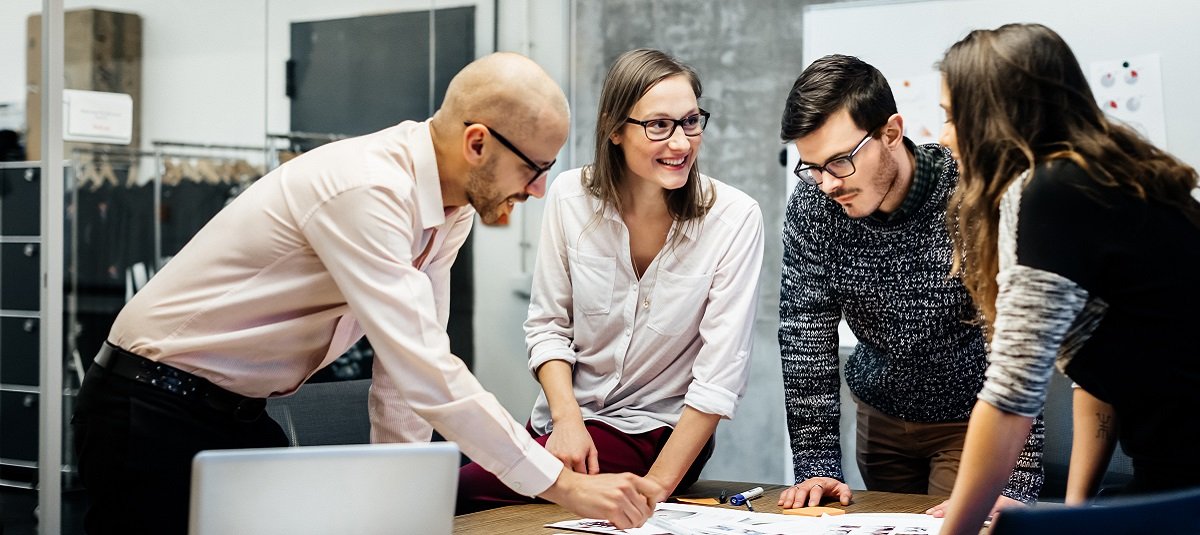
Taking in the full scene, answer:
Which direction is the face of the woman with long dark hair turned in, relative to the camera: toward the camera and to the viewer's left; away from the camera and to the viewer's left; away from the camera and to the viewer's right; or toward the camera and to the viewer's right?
away from the camera and to the viewer's left

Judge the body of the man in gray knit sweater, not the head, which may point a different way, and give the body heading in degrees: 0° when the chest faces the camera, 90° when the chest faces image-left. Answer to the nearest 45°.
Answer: approximately 45°

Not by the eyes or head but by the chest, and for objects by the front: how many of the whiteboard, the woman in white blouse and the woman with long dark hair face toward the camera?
2

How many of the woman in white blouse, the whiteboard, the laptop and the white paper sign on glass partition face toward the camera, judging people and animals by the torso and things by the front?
3

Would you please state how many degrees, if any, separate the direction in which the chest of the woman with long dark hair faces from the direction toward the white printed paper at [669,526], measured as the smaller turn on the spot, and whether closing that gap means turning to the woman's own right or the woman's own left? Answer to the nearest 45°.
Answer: approximately 45° to the woman's own left

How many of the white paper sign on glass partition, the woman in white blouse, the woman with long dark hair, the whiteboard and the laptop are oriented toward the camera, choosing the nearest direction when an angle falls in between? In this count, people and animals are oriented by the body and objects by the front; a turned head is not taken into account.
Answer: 3

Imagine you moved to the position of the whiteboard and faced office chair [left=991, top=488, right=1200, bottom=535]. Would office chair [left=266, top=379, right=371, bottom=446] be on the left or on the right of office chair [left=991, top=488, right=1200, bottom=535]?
right

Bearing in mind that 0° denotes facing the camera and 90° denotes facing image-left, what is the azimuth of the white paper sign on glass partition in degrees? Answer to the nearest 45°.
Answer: approximately 0°

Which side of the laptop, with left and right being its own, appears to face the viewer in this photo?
back

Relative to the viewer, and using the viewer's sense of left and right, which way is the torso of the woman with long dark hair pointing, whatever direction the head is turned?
facing away from the viewer and to the left of the viewer

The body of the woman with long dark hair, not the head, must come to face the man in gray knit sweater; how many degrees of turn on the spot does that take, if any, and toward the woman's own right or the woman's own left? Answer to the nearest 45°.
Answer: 0° — they already face them

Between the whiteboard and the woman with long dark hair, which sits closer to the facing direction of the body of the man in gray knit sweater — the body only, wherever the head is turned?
the woman with long dark hair
